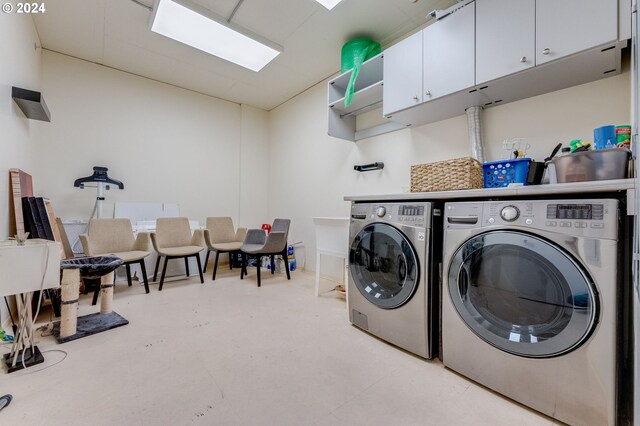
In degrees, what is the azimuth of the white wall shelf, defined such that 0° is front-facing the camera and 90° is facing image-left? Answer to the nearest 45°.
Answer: approximately 45°

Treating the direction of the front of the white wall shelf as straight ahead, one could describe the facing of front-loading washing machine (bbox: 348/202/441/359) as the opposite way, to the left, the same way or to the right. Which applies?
the same way

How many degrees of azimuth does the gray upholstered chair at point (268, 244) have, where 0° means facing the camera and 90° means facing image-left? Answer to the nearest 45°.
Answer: approximately 45°

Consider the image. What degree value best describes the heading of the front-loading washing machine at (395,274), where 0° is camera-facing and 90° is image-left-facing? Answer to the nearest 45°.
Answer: approximately 45°

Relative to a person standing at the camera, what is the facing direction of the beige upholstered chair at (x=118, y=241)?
facing the viewer and to the right of the viewer

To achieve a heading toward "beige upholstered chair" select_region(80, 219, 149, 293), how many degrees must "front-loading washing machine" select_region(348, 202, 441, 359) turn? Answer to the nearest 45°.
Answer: approximately 45° to its right

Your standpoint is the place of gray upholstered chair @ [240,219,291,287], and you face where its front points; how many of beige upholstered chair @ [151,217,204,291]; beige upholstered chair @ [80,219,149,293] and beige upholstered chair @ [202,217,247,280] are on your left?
0

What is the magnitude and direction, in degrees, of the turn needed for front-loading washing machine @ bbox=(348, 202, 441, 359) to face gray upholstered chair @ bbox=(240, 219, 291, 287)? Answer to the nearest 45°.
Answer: approximately 90° to its right

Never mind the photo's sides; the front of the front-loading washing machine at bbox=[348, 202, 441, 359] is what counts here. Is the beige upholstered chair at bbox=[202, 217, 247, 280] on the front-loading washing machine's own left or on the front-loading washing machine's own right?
on the front-loading washing machine's own right

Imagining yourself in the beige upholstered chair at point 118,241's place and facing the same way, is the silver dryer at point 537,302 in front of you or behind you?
in front

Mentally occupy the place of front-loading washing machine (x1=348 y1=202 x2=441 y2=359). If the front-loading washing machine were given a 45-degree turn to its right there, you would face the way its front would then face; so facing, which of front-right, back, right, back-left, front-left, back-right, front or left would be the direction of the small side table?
front-right

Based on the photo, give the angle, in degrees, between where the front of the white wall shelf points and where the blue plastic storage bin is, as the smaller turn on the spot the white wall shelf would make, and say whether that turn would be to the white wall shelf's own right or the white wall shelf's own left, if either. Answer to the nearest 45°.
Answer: approximately 90° to the white wall shelf's own left

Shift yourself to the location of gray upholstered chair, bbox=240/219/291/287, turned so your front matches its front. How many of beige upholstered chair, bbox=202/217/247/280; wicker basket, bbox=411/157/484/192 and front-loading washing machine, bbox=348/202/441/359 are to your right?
1

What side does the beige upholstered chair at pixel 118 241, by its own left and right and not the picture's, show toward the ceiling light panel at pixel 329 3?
front

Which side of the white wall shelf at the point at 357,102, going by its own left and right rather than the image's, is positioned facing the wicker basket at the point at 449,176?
left

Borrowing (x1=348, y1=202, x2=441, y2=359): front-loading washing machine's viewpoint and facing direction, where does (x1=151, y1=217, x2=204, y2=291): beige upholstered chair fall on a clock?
The beige upholstered chair is roughly at 2 o'clock from the front-loading washing machine.

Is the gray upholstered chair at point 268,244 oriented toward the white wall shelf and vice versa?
no

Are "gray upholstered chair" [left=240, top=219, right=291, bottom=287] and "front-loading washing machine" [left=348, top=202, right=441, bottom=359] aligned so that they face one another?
no
